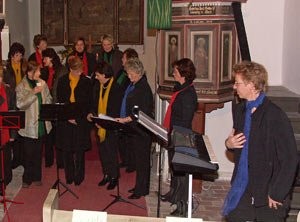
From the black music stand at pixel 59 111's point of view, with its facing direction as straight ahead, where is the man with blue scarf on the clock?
The man with blue scarf is roughly at 5 o'clock from the black music stand.

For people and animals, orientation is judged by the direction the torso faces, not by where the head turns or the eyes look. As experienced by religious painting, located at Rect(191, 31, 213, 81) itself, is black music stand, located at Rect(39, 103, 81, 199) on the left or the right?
on its right

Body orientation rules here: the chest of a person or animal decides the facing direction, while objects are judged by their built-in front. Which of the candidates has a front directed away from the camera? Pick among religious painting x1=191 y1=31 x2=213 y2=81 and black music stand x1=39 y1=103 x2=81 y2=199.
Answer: the black music stand

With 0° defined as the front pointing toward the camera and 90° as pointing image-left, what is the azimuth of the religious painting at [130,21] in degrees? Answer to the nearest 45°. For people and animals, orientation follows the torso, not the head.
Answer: approximately 0°

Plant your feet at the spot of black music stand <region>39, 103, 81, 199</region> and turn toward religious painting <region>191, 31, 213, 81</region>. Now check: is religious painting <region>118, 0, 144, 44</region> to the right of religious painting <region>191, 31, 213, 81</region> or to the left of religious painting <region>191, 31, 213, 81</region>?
left

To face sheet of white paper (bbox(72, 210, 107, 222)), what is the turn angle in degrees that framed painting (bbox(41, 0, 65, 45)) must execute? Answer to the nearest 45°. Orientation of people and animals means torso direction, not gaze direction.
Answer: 0° — it already faces it

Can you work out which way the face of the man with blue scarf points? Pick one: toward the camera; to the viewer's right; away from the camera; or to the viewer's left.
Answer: to the viewer's left

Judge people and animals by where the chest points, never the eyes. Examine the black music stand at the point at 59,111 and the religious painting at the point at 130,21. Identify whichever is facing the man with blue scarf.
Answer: the religious painting

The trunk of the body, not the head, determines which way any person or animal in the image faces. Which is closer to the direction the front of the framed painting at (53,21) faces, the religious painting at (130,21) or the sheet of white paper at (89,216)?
the sheet of white paper

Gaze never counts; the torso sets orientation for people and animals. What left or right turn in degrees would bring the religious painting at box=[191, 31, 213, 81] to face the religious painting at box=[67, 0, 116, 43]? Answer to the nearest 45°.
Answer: approximately 135° to its right

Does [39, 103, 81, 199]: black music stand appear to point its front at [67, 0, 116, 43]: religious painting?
yes

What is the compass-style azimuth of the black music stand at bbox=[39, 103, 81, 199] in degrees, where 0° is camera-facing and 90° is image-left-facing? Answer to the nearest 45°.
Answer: approximately 180°
